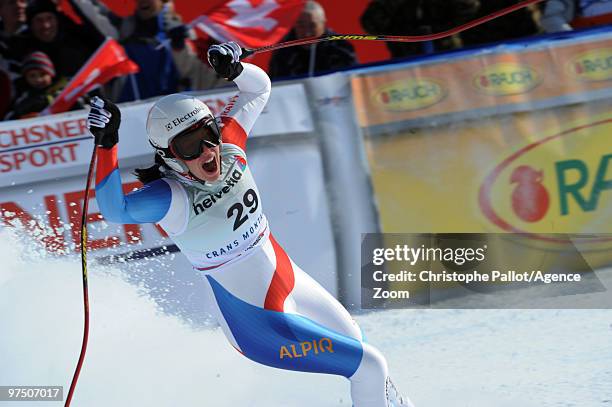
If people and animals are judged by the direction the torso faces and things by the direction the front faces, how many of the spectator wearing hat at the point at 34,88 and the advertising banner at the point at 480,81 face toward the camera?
2

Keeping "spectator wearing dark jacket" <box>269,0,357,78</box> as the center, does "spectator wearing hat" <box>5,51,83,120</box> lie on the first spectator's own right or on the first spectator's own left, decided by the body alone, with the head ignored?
on the first spectator's own right

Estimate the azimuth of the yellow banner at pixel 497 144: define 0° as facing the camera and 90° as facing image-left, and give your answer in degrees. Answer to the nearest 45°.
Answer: approximately 0°

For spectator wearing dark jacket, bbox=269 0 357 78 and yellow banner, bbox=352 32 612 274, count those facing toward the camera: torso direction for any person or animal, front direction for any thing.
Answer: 2

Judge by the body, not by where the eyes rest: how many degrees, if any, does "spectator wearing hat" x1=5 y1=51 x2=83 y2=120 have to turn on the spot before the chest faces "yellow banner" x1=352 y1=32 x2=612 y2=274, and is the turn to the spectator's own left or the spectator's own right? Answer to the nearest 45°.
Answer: approximately 90° to the spectator's own left
